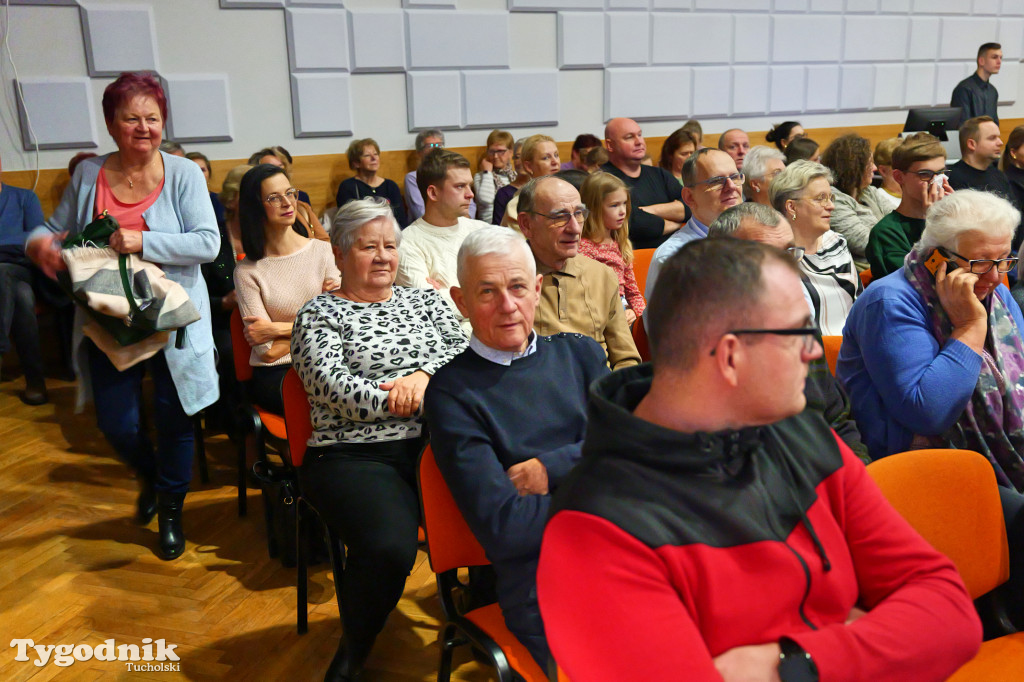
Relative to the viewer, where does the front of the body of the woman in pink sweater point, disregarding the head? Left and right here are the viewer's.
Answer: facing the viewer and to the right of the viewer

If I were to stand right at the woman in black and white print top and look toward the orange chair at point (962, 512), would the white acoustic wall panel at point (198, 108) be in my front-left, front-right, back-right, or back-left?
back-left

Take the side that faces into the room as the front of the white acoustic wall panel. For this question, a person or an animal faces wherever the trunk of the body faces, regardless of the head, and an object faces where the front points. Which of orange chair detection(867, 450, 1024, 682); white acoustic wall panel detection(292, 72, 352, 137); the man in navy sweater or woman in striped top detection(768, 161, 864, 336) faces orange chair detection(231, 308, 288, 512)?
the white acoustic wall panel

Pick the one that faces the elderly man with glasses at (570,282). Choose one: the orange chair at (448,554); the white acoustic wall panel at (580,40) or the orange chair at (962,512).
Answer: the white acoustic wall panel

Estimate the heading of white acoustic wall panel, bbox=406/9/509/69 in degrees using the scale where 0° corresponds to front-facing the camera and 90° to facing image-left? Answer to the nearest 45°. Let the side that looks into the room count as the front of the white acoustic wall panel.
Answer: approximately 0°

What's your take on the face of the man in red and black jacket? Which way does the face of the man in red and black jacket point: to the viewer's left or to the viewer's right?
to the viewer's right

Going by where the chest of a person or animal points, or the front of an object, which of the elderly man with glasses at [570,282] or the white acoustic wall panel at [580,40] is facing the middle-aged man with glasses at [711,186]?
the white acoustic wall panel

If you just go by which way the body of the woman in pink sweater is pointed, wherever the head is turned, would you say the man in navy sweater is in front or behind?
in front

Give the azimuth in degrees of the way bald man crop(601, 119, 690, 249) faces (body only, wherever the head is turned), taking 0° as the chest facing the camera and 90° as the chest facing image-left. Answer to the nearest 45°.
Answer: approximately 315°

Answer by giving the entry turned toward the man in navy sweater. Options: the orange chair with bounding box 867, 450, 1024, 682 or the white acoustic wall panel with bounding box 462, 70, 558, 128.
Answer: the white acoustic wall panel

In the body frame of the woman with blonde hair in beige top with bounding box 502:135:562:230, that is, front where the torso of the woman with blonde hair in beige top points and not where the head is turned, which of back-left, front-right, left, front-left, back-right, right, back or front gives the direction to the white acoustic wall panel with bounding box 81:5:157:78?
back-right
